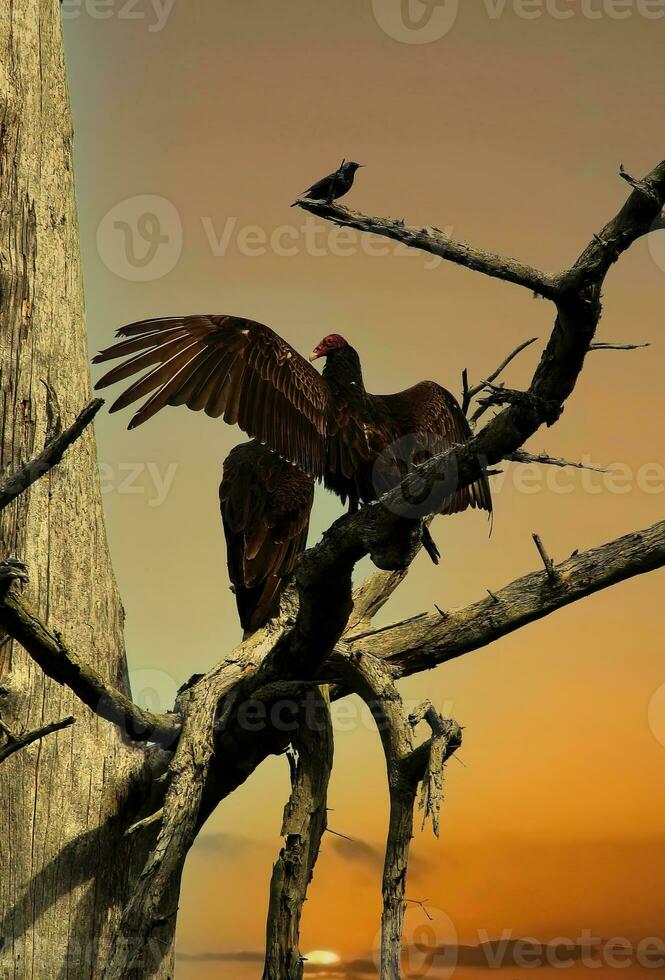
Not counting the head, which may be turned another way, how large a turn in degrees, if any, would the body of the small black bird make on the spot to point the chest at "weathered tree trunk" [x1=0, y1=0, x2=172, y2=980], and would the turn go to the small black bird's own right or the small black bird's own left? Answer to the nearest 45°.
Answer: approximately 135° to the small black bird's own left

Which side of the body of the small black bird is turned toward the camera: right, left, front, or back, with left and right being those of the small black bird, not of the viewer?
right
